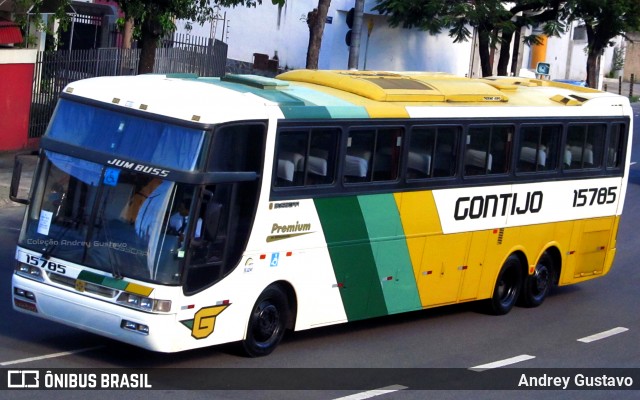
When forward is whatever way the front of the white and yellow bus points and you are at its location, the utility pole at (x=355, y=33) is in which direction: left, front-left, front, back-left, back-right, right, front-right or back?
back-right

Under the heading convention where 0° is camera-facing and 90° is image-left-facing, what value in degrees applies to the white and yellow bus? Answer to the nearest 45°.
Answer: approximately 45°

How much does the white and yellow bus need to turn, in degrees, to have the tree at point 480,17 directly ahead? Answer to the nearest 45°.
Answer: approximately 135° to its right

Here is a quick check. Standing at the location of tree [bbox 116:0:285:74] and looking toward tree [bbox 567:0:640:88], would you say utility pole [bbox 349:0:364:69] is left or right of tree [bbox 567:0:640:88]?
right

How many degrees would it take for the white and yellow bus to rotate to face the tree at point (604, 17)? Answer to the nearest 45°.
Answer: approximately 135° to its right

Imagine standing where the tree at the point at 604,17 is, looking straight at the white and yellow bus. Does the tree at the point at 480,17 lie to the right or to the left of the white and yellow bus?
right
